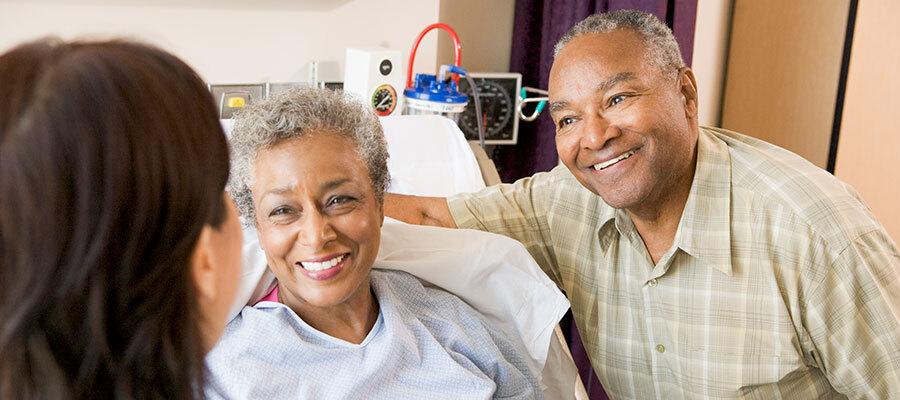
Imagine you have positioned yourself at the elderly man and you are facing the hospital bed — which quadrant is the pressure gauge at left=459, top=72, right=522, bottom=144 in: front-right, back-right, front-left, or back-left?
front-right

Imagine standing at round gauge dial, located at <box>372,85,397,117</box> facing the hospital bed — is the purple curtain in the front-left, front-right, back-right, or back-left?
back-left

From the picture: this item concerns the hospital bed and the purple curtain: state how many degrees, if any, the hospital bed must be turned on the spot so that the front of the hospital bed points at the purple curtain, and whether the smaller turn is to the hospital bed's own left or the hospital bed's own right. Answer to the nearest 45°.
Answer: approximately 180°

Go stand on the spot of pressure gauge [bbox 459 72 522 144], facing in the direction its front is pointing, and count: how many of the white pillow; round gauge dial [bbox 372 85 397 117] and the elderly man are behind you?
0

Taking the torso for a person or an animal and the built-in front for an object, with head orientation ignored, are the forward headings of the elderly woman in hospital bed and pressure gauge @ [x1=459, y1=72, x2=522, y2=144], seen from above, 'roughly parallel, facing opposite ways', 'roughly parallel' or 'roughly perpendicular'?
roughly parallel

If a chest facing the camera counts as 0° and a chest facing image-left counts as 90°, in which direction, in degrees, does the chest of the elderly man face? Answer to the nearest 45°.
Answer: approximately 45°

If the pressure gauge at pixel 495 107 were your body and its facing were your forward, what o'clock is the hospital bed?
The hospital bed is roughly at 12 o'clock from the pressure gauge.

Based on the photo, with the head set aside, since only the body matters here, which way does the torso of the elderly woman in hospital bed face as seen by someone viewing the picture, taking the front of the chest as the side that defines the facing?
toward the camera

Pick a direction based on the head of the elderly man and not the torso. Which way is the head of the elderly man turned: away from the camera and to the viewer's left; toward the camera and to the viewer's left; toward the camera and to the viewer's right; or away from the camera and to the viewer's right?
toward the camera and to the viewer's left

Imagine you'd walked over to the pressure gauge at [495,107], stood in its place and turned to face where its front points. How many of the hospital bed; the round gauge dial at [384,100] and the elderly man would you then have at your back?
0

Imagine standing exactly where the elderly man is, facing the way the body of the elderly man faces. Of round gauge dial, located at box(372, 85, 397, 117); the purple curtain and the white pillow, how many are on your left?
0

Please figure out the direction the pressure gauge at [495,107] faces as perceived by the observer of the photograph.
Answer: facing the viewer

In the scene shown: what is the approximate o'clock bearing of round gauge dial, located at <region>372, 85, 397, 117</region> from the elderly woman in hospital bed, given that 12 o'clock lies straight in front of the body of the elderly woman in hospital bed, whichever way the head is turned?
The round gauge dial is roughly at 6 o'clock from the elderly woman in hospital bed.

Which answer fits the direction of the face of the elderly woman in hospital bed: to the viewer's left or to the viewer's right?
to the viewer's left

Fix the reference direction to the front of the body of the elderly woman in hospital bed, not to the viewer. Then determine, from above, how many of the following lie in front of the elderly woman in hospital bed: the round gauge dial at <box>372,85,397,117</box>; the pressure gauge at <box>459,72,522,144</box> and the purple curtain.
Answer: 0
